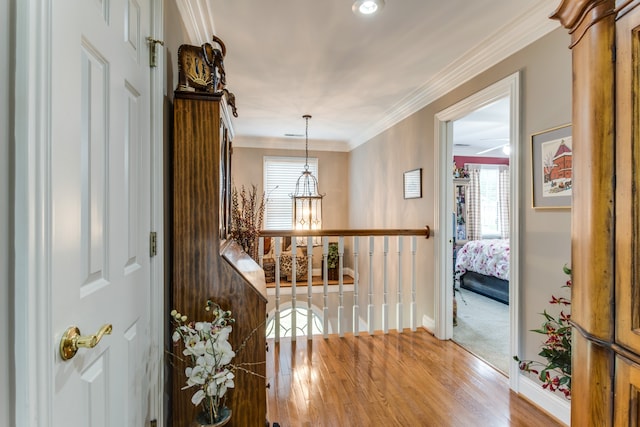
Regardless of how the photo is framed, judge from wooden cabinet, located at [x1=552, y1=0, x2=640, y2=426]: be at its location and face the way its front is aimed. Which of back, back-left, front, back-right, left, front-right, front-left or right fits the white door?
front

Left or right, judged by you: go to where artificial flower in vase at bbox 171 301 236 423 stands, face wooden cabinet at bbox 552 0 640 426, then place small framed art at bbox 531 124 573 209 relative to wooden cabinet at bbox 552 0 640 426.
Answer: left

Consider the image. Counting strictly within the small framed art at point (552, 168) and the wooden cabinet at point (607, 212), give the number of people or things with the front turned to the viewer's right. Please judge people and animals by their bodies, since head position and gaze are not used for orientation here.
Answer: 0

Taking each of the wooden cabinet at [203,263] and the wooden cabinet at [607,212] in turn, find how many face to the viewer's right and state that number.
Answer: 1

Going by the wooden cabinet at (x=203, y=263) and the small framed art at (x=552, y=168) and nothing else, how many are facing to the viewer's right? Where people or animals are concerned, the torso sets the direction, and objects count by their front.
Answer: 1

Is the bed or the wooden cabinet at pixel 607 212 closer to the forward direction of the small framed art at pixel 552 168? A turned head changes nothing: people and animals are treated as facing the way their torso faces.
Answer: the wooden cabinet

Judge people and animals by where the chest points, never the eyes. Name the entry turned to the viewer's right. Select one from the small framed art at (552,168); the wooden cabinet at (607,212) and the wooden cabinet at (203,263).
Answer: the wooden cabinet at (203,263)

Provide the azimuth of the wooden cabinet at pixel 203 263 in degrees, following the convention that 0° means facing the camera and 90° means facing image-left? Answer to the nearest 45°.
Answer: approximately 270°

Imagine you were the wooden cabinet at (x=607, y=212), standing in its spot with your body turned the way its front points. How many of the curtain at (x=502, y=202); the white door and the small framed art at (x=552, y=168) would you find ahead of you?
1

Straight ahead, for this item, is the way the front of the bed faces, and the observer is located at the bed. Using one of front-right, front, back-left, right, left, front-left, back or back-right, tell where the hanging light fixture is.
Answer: front

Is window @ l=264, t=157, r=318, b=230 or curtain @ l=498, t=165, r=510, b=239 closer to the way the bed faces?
the window
